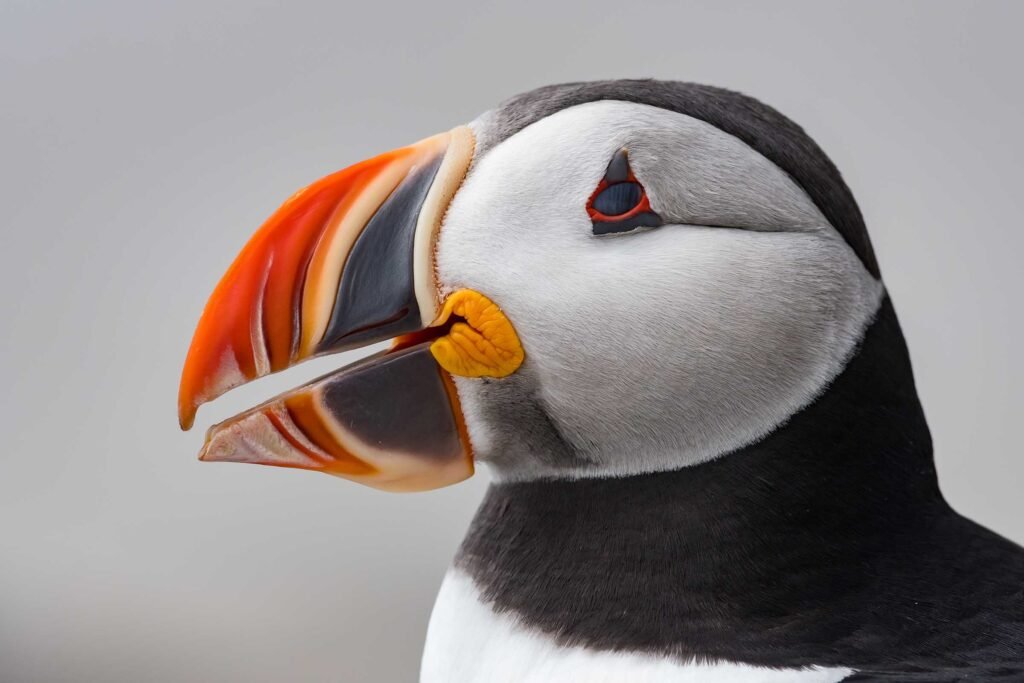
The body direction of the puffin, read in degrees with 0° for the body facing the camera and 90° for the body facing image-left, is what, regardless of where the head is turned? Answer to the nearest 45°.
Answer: approximately 90°
